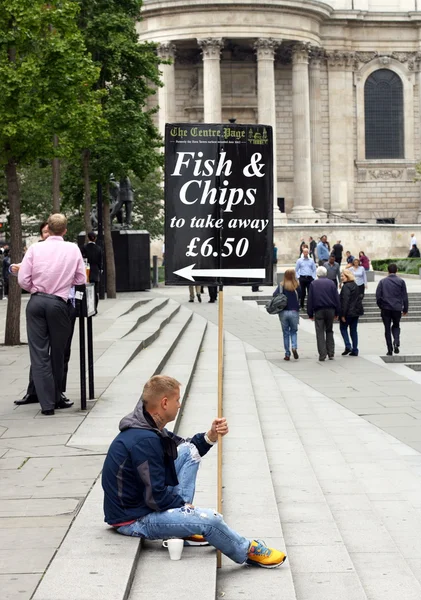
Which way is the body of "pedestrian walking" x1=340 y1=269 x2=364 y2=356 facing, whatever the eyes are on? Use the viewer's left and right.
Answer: facing away from the viewer and to the left of the viewer

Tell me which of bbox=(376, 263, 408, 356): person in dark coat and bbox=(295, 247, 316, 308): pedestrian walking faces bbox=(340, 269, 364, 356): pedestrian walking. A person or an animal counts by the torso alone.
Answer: bbox=(295, 247, 316, 308): pedestrian walking

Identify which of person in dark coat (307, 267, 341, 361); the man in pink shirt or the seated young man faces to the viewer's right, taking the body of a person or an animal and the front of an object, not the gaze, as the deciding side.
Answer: the seated young man

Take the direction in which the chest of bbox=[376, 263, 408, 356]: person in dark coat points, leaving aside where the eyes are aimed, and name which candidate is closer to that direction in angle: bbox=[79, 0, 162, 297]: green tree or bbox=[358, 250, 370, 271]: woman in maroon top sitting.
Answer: the woman in maroon top sitting

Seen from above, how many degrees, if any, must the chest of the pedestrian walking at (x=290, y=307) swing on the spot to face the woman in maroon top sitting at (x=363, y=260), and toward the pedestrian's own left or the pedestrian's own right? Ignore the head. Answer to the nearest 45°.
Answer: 0° — they already face them

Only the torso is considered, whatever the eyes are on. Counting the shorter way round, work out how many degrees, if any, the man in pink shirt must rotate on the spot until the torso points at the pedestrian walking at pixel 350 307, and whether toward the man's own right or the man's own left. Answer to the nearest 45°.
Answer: approximately 45° to the man's own right

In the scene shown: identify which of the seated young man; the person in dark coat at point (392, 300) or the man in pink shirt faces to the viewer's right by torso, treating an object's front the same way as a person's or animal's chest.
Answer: the seated young man

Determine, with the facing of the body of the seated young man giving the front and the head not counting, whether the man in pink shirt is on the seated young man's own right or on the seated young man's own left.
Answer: on the seated young man's own left

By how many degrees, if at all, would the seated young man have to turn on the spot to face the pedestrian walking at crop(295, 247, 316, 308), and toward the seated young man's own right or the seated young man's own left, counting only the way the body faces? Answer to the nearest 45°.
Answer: approximately 90° to the seated young man's own left

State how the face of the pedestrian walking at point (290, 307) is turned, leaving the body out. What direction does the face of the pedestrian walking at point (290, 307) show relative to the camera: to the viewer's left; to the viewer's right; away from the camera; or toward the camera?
away from the camera

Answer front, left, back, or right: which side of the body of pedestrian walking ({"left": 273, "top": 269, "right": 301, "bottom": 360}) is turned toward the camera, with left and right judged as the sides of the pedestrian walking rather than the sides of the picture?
back

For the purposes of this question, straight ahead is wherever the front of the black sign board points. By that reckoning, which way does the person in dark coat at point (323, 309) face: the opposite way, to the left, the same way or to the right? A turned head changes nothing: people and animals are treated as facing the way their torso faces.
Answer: the opposite way

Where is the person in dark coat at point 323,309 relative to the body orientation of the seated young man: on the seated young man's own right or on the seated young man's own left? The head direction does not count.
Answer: on the seated young man's own left

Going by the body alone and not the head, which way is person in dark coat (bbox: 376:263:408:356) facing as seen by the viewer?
away from the camera
